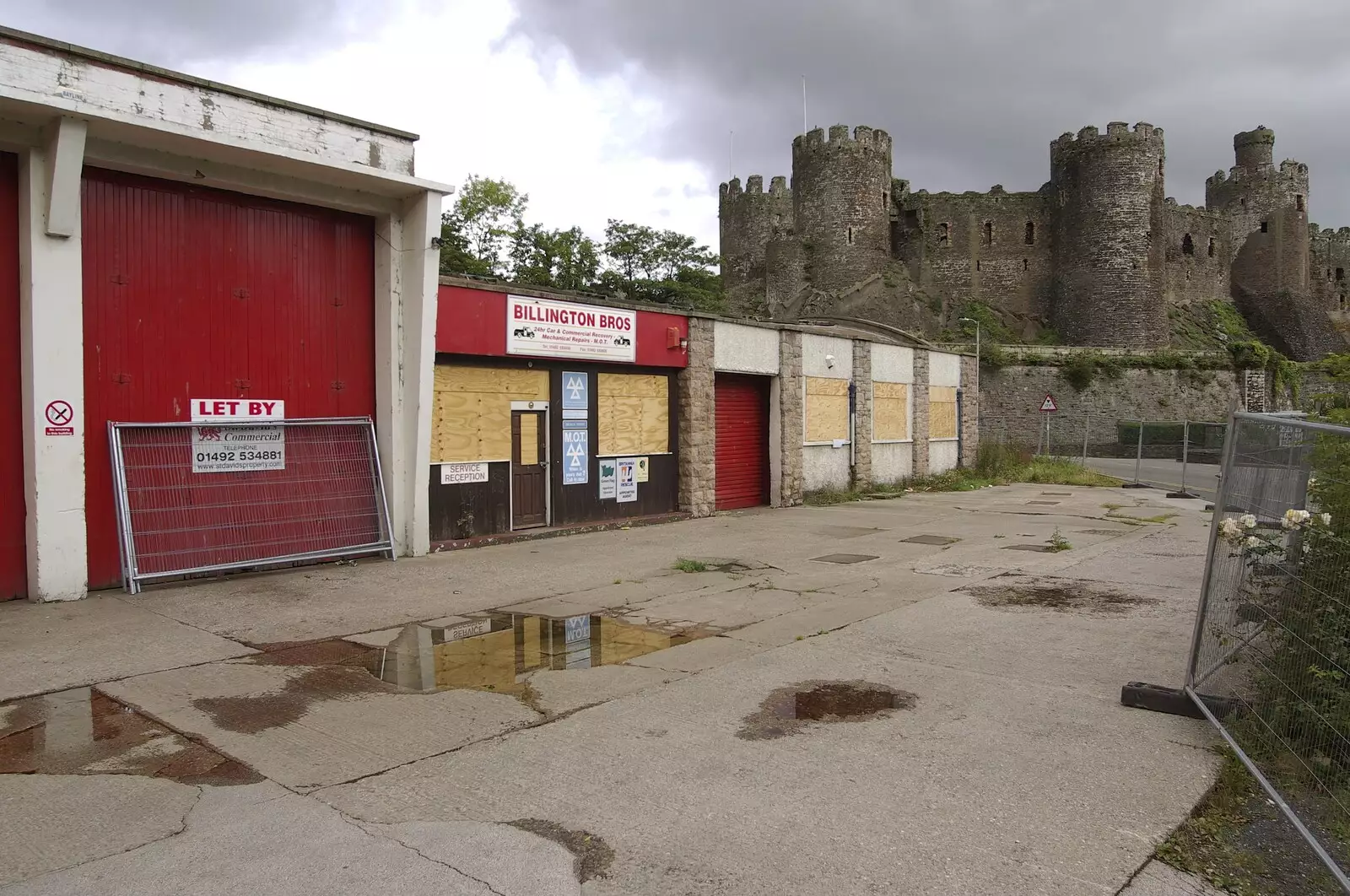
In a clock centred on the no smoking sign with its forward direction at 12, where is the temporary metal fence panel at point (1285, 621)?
The temporary metal fence panel is roughly at 11 o'clock from the no smoking sign.

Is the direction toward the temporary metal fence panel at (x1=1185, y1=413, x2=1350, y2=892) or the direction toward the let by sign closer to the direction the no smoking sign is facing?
the temporary metal fence panel

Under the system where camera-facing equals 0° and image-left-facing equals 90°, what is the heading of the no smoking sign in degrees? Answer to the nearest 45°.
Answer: approximately 0°

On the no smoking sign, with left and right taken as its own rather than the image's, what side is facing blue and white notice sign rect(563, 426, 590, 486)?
left

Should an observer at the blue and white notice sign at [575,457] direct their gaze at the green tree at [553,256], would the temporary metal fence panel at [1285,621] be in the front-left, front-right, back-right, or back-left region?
back-right

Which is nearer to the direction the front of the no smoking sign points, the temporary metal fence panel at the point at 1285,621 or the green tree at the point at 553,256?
the temporary metal fence panel

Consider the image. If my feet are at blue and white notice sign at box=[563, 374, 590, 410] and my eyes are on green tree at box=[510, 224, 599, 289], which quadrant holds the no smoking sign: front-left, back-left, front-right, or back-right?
back-left

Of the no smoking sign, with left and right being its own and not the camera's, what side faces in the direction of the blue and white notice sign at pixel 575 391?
left

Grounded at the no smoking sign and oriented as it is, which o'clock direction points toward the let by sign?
The let by sign is roughly at 8 o'clock from the no smoking sign.

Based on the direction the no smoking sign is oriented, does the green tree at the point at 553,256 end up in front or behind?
behind

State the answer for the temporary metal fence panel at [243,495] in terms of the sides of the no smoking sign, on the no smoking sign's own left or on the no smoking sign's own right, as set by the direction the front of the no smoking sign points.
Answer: on the no smoking sign's own left
